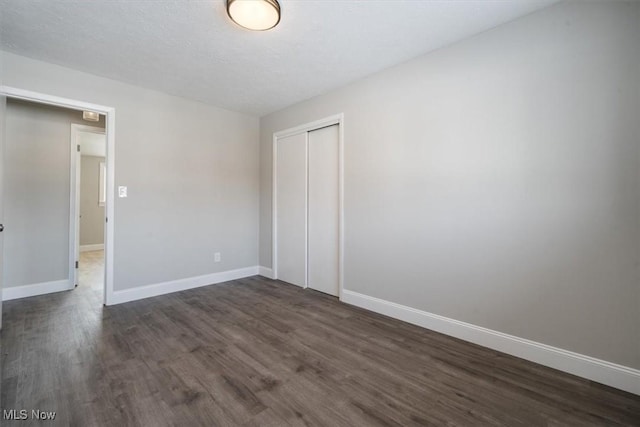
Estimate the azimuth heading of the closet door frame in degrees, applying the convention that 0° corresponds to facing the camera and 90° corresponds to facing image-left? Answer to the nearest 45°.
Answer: approximately 45°

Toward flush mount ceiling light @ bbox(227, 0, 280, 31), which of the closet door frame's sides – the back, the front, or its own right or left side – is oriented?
front

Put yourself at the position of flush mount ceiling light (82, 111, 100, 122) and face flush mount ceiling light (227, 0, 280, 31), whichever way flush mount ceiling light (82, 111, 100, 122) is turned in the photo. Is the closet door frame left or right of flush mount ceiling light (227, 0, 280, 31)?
left

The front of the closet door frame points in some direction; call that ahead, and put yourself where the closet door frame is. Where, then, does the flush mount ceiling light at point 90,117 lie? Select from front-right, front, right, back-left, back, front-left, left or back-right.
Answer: front-right
